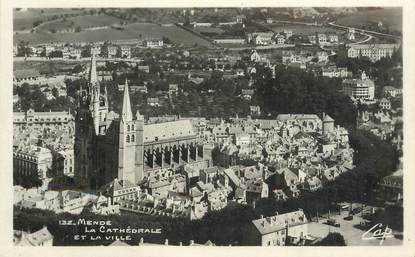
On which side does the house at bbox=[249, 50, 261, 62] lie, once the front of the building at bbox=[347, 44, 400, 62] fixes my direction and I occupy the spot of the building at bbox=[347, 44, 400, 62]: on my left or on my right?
on my right

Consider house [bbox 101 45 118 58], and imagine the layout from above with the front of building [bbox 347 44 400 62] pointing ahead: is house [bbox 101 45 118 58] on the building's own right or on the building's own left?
on the building's own right

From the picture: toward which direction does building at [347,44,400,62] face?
toward the camera

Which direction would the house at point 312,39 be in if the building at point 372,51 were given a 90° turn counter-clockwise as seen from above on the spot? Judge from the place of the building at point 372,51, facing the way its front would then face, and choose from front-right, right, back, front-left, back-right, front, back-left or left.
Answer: back
